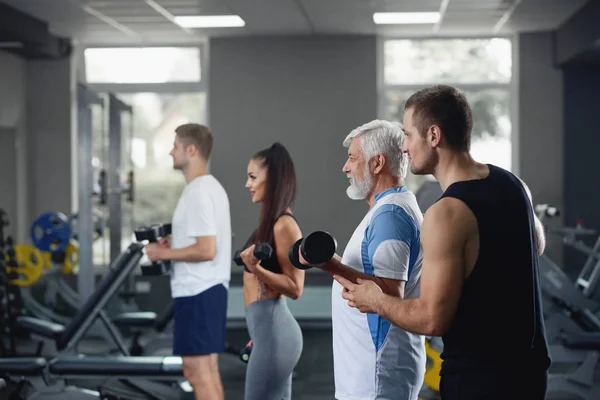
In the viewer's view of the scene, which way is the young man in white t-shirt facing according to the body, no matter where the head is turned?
to the viewer's left

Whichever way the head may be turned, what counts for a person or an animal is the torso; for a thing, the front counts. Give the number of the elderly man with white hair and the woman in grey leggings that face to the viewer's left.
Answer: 2

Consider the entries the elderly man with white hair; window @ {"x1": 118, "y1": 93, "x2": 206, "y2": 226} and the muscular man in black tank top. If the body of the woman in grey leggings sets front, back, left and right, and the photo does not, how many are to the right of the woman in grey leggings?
1

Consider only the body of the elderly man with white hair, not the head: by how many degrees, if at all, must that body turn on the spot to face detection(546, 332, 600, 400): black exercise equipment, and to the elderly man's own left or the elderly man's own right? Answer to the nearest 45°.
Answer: approximately 135° to the elderly man's own right

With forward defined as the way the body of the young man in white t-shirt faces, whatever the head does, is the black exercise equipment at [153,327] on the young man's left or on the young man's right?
on the young man's right

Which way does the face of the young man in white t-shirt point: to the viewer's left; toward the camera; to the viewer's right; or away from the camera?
to the viewer's left

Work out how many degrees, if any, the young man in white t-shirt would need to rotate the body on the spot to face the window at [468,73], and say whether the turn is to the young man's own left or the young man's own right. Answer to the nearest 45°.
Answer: approximately 135° to the young man's own right

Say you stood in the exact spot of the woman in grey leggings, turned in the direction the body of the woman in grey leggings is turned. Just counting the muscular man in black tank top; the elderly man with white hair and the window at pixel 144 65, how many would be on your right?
1

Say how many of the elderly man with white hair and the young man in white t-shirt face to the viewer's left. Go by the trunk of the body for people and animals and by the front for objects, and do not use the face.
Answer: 2

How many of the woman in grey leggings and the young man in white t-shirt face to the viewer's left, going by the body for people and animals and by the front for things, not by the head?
2

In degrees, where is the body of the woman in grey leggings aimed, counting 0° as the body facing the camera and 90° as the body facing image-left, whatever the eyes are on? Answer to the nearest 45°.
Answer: approximately 90°

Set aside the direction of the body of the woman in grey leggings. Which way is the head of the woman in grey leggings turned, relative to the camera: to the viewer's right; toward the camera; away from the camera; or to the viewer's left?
to the viewer's left

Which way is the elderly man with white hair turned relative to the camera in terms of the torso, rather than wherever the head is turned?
to the viewer's left
